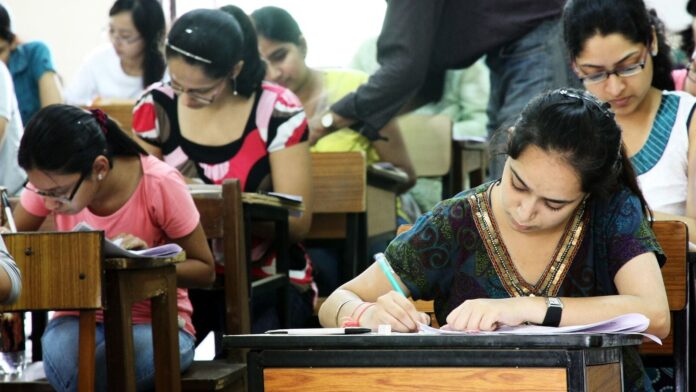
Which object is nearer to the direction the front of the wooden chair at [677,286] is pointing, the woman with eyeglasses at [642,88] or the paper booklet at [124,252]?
the paper booklet

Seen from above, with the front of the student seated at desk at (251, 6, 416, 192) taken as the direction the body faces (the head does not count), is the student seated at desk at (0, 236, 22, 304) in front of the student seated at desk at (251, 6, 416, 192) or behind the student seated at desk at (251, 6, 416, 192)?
in front

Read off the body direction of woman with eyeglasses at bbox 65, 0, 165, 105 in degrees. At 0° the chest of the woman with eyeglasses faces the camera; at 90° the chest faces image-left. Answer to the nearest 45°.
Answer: approximately 45°

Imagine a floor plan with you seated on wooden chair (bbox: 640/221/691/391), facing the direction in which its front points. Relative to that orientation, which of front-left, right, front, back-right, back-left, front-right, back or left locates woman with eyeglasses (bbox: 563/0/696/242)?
back-right

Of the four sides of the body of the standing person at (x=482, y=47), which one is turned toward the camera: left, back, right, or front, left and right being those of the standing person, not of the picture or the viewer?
left

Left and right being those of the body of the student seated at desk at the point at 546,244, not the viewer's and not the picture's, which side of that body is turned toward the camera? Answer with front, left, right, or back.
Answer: front

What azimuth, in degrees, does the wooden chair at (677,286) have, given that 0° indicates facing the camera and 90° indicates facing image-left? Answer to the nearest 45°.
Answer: approximately 45°

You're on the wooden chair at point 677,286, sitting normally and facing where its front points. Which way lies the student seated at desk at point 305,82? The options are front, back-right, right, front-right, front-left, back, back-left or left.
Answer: right

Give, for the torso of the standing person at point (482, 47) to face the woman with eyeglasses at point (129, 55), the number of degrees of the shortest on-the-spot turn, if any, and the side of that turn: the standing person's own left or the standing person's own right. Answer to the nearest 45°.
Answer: approximately 45° to the standing person's own right

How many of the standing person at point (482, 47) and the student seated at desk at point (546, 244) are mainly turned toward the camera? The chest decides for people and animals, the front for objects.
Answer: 1

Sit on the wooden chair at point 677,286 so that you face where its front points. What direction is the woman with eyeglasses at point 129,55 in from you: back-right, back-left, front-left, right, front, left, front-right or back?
right

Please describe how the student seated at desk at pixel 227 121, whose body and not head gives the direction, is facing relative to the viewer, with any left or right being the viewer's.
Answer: facing the viewer and to the left of the viewer
